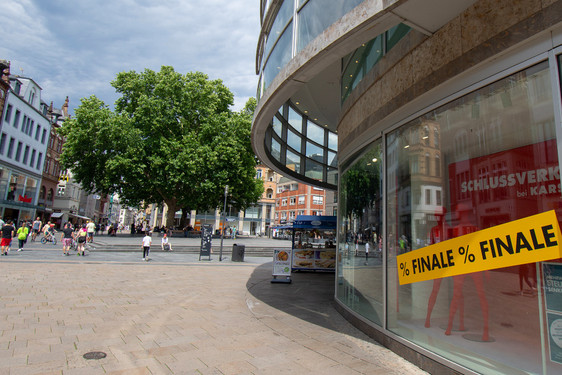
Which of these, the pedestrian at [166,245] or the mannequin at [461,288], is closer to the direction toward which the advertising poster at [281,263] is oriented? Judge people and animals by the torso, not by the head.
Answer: the mannequin

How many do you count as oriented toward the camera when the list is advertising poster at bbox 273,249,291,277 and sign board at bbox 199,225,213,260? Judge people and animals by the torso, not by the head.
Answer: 2

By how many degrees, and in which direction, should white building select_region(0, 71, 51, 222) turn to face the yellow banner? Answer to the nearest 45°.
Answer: approximately 45° to its right

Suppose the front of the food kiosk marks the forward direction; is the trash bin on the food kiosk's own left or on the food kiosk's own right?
on the food kiosk's own right

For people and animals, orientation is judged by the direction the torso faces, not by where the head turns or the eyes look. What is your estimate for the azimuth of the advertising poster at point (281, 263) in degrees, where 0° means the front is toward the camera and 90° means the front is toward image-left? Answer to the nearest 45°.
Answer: approximately 0°

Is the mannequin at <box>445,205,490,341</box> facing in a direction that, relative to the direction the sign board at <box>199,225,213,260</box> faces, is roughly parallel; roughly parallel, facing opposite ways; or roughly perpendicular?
roughly perpendicular

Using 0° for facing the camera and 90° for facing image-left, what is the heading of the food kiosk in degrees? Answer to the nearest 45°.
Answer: approximately 0°

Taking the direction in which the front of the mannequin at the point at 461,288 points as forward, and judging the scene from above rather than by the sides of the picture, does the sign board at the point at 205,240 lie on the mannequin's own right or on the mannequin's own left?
on the mannequin's own right

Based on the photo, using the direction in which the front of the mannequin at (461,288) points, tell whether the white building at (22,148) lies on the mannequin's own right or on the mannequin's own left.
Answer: on the mannequin's own right
